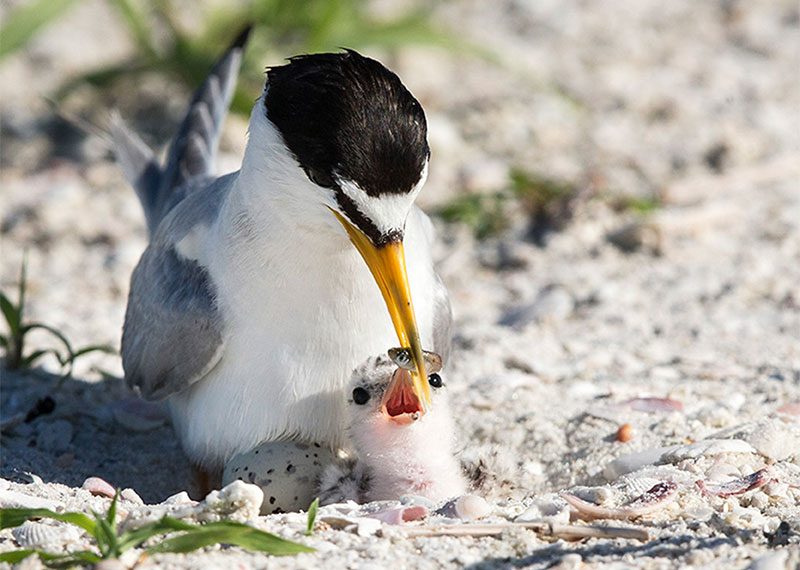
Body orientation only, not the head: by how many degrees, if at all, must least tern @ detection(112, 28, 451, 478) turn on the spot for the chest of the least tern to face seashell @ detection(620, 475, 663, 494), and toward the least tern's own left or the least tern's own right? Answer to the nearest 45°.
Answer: approximately 45° to the least tern's own left

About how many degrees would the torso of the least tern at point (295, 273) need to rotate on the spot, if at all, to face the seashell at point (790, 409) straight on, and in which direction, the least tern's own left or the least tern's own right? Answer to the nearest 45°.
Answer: approximately 45° to the least tern's own left

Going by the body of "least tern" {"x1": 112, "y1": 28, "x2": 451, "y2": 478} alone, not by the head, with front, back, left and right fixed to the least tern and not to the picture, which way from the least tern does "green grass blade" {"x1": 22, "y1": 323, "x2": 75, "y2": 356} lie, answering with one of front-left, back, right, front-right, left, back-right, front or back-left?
back

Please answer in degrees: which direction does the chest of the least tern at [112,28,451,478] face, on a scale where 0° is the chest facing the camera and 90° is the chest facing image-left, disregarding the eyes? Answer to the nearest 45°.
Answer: approximately 315°

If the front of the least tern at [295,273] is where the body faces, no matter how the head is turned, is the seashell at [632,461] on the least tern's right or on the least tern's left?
on the least tern's left
